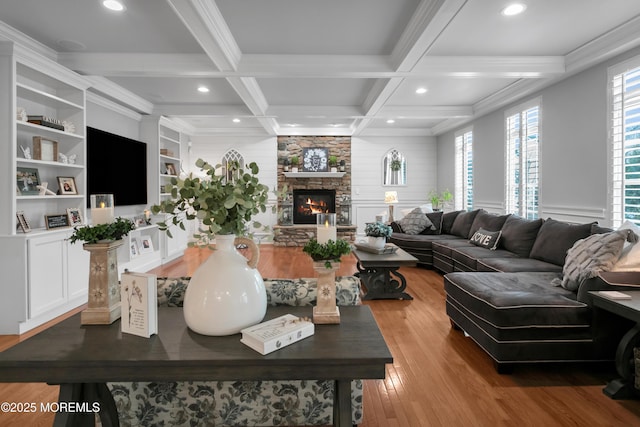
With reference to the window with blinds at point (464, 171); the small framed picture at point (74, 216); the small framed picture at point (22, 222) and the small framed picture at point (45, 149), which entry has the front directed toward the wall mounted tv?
the window with blinds

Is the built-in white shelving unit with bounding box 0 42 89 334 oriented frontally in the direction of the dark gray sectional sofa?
yes

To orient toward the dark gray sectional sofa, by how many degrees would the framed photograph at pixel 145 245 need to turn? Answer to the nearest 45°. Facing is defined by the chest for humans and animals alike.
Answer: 0° — it already faces it

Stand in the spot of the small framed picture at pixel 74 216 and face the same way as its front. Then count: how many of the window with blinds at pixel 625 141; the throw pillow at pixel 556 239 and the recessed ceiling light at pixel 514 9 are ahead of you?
3

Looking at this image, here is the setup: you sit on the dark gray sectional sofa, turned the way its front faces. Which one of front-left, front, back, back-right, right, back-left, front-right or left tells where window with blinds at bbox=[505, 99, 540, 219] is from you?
back-right

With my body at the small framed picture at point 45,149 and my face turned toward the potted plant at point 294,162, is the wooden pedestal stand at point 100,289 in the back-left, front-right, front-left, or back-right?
back-right

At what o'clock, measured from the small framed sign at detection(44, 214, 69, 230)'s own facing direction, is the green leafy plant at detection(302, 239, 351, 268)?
The green leafy plant is roughly at 1 o'clock from the small framed sign.

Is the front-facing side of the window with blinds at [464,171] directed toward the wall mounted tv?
yes
